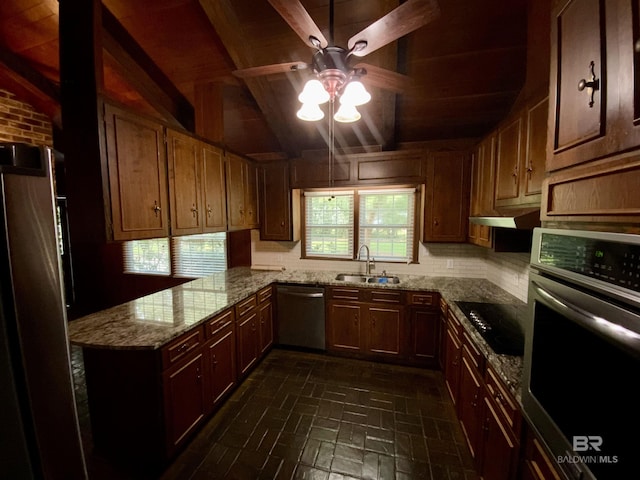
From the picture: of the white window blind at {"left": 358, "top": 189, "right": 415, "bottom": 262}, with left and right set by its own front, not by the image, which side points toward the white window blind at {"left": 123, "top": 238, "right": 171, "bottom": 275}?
right

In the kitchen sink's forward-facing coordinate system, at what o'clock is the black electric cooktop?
The black electric cooktop is roughly at 11 o'clock from the kitchen sink.

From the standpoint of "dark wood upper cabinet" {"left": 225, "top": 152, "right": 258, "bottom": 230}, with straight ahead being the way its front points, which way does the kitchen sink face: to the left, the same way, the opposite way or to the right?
to the right

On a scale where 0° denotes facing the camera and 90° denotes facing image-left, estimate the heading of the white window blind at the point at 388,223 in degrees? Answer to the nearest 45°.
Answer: approximately 0°

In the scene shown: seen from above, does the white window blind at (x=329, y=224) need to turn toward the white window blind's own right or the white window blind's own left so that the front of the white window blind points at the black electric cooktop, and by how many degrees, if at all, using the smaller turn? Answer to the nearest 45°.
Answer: approximately 45° to the white window blind's own left

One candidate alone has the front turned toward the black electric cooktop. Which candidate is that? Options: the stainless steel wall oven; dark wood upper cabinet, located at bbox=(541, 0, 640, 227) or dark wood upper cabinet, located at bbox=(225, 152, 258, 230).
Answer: dark wood upper cabinet, located at bbox=(225, 152, 258, 230)

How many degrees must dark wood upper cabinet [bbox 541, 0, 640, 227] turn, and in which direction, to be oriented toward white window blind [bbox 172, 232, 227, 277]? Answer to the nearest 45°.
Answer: approximately 45° to its right

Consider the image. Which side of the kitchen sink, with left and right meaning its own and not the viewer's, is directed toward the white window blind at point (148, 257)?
right
